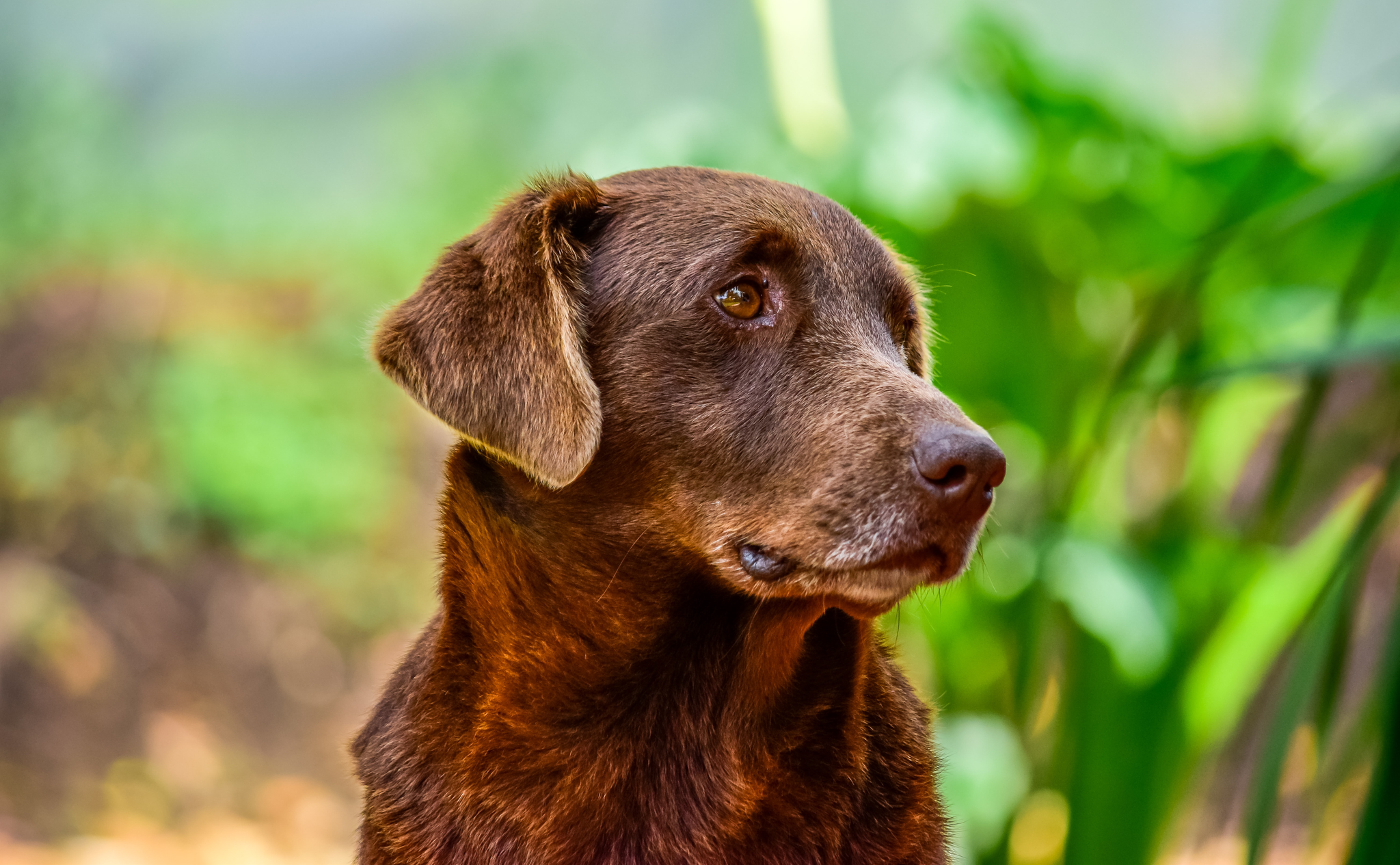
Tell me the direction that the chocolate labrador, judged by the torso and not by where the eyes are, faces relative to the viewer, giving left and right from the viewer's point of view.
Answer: facing the viewer and to the right of the viewer
